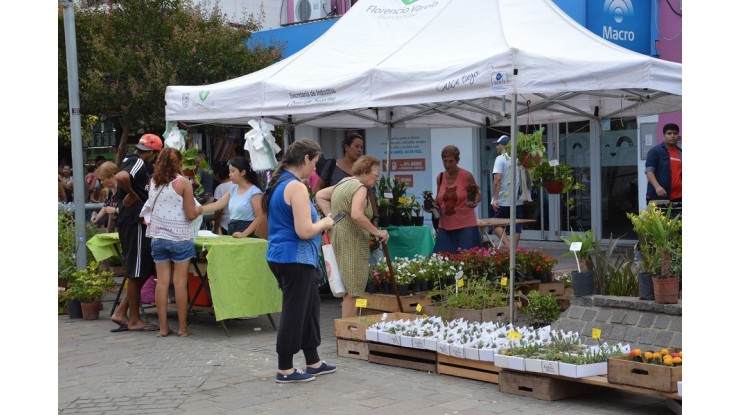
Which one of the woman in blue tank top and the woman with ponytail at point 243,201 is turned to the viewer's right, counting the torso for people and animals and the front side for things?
the woman in blue tank top

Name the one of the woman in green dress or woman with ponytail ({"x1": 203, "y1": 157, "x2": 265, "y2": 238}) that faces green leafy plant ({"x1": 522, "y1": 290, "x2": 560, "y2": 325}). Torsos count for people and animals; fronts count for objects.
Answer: the woman in green dress

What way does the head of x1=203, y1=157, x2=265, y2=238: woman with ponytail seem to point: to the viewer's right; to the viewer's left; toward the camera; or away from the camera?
to the viewer's left

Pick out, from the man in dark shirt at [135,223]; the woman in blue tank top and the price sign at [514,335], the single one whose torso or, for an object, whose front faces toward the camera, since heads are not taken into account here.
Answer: the price sign

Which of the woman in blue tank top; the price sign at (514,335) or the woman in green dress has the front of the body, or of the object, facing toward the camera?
the price sign

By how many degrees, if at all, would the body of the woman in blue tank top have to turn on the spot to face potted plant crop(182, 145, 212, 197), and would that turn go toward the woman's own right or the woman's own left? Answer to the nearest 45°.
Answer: approximately 90° to the woman's own left

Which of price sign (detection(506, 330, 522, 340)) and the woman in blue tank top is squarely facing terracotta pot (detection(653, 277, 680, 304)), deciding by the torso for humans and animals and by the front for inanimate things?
the woman in blue tank top

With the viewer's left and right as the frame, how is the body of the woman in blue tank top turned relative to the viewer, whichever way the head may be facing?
facing to the right of the viewer

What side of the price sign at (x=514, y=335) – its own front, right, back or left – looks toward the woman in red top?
back

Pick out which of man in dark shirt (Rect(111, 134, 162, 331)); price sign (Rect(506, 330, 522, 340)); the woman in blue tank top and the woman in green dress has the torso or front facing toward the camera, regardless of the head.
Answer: the price sign
